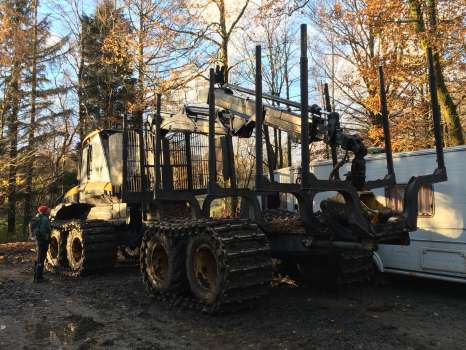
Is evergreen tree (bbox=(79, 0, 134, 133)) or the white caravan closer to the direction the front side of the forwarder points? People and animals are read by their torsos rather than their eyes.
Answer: the evergreen tree

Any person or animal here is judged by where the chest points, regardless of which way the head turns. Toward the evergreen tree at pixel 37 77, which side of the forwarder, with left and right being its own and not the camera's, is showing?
front

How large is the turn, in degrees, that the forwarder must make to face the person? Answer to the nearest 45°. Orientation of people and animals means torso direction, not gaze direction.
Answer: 0° — it already faces them

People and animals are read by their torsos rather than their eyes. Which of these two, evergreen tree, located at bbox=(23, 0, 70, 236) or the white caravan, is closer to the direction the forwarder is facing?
the evergreen tree

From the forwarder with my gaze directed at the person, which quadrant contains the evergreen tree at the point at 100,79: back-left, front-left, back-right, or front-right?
front-right

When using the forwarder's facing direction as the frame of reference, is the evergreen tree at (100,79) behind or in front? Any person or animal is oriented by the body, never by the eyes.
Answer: in front

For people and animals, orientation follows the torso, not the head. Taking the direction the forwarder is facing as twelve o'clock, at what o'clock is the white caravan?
The white caravan is roughly at 4 o'clock from the forwarder.

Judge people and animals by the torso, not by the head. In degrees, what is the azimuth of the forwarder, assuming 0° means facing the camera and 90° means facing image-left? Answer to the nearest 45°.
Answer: approximately 135°

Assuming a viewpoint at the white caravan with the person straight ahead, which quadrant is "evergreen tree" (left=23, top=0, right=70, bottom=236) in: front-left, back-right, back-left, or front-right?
front-right
